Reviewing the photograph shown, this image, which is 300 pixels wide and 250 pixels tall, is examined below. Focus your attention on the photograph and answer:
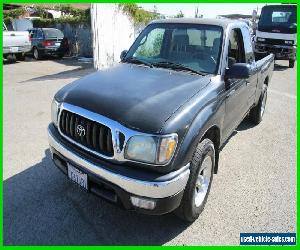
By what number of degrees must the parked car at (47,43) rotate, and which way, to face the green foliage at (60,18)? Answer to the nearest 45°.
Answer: approximately 45° to its right

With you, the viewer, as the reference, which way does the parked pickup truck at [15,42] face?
facing away from the viewer and to the left of the viewer

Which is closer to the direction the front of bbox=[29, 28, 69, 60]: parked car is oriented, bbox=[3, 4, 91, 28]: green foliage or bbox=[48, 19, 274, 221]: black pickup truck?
the green foliage

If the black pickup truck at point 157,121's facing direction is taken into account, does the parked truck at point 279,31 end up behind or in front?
behind

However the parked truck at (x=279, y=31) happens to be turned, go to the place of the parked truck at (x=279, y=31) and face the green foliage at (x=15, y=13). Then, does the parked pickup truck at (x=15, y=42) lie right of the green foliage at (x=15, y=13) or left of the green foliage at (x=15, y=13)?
left

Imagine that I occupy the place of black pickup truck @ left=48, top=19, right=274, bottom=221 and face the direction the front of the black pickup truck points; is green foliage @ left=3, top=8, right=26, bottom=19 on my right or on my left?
on my right

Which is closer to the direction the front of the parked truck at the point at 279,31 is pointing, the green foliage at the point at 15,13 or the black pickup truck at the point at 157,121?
the black pickup truck

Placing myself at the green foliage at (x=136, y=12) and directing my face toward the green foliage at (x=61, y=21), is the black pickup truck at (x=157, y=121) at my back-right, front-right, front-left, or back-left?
back-left
